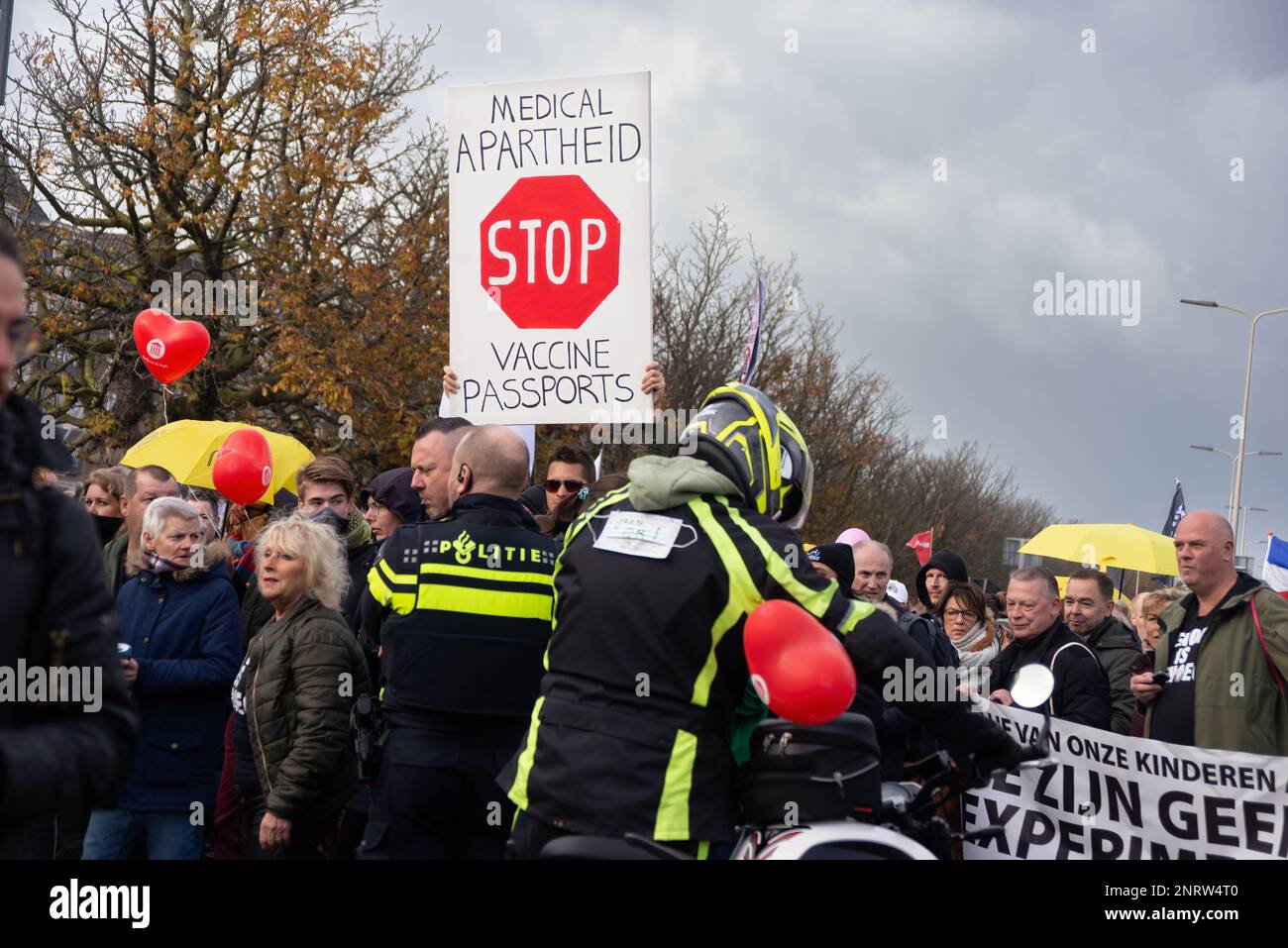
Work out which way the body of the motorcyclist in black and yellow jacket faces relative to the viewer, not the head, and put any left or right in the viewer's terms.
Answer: facing away from the viewer and to the right of the viewer

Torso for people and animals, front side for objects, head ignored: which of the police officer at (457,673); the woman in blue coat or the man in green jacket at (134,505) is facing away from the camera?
the police officer

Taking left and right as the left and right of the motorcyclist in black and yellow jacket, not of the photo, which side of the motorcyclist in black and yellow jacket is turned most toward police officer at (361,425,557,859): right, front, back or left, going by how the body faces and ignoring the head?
left

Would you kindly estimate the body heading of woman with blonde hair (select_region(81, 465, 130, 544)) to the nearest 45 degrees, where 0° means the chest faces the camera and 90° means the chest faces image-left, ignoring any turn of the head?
approximately 45°

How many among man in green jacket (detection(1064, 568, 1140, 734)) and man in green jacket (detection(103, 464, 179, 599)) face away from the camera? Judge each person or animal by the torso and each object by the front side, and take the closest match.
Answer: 0

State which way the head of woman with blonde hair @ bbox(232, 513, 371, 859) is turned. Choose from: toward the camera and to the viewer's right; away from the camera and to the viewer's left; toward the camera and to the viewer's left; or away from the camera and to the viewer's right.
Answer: toward the camera and to the viewer's left

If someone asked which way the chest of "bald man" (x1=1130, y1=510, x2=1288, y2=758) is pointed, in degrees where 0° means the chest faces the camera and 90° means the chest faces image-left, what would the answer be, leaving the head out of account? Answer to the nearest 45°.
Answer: approximately 45°

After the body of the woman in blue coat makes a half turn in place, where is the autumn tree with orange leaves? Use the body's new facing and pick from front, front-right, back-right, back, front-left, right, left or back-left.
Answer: front-left

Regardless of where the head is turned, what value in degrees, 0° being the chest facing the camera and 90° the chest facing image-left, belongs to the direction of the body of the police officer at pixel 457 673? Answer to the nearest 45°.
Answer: approximately 180°

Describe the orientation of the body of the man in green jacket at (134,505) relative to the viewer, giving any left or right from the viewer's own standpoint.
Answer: facing the viewer and to the right of the viewer

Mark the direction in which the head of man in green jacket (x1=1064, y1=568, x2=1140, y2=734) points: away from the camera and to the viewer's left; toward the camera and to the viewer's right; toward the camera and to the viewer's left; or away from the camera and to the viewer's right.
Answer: toward the camera and to the viewer's left

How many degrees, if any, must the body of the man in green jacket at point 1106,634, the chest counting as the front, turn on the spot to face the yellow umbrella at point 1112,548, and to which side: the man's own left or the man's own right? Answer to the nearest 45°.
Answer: approximately 135° to the man's own right

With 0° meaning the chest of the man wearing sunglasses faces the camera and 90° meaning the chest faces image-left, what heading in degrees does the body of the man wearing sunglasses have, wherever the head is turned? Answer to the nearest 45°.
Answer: approximately 45°

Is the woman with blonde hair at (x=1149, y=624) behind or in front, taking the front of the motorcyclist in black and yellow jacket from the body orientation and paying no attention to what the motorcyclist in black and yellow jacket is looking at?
in front
